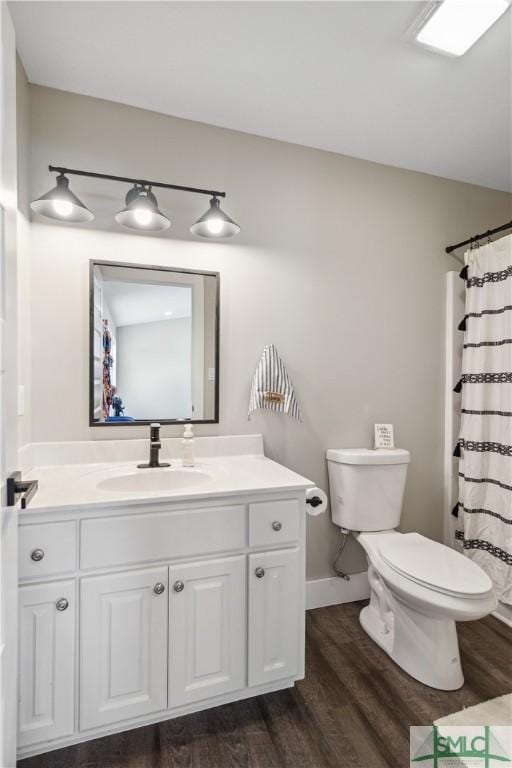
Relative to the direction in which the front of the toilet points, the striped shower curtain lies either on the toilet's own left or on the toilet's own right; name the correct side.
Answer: on the toilet's own left

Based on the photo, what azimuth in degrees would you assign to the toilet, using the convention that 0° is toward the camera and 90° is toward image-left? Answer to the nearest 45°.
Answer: approximately 315°

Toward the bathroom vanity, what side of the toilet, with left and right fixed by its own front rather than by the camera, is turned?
right

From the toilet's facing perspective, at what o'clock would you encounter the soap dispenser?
The soap dispenser is roughly at 4 o'clock from the toilet.

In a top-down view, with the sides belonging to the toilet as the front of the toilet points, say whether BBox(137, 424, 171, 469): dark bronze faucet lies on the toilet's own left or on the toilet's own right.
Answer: on the toilet's own right
